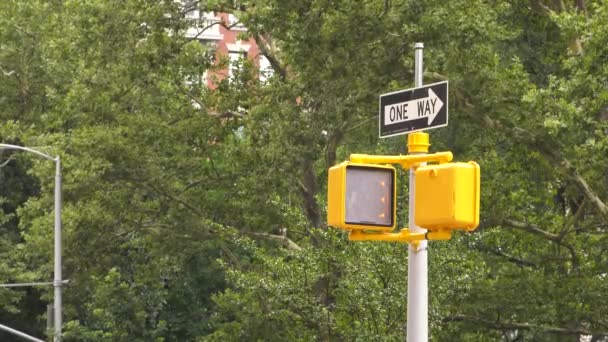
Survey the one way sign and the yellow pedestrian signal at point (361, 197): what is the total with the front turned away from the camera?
0

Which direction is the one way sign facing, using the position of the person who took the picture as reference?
facing the viewer and to the left of the viewer
